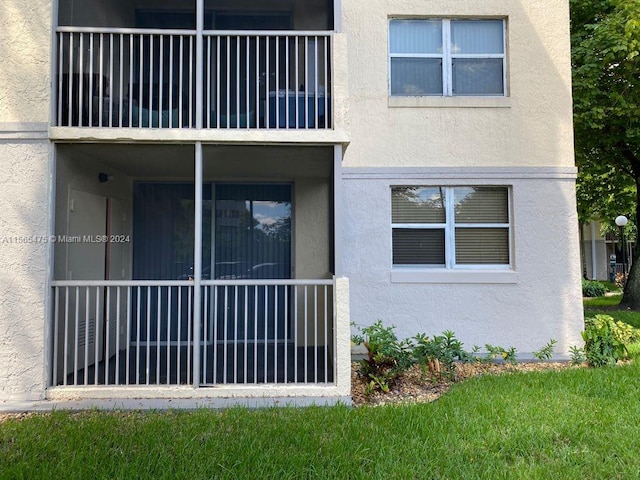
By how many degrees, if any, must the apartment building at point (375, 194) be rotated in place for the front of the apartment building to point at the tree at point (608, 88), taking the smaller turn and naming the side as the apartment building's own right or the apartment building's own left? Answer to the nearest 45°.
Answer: approximately 90° to the apartment building's own left

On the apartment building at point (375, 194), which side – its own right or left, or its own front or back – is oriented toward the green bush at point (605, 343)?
left

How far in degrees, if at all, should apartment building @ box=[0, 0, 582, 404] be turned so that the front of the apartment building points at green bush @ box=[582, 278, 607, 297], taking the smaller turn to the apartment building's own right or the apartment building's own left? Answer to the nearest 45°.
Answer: approximately 135° to the apartment building's own left

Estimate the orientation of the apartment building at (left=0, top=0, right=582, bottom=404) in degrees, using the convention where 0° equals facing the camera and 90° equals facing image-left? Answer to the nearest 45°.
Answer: approximately 0°
